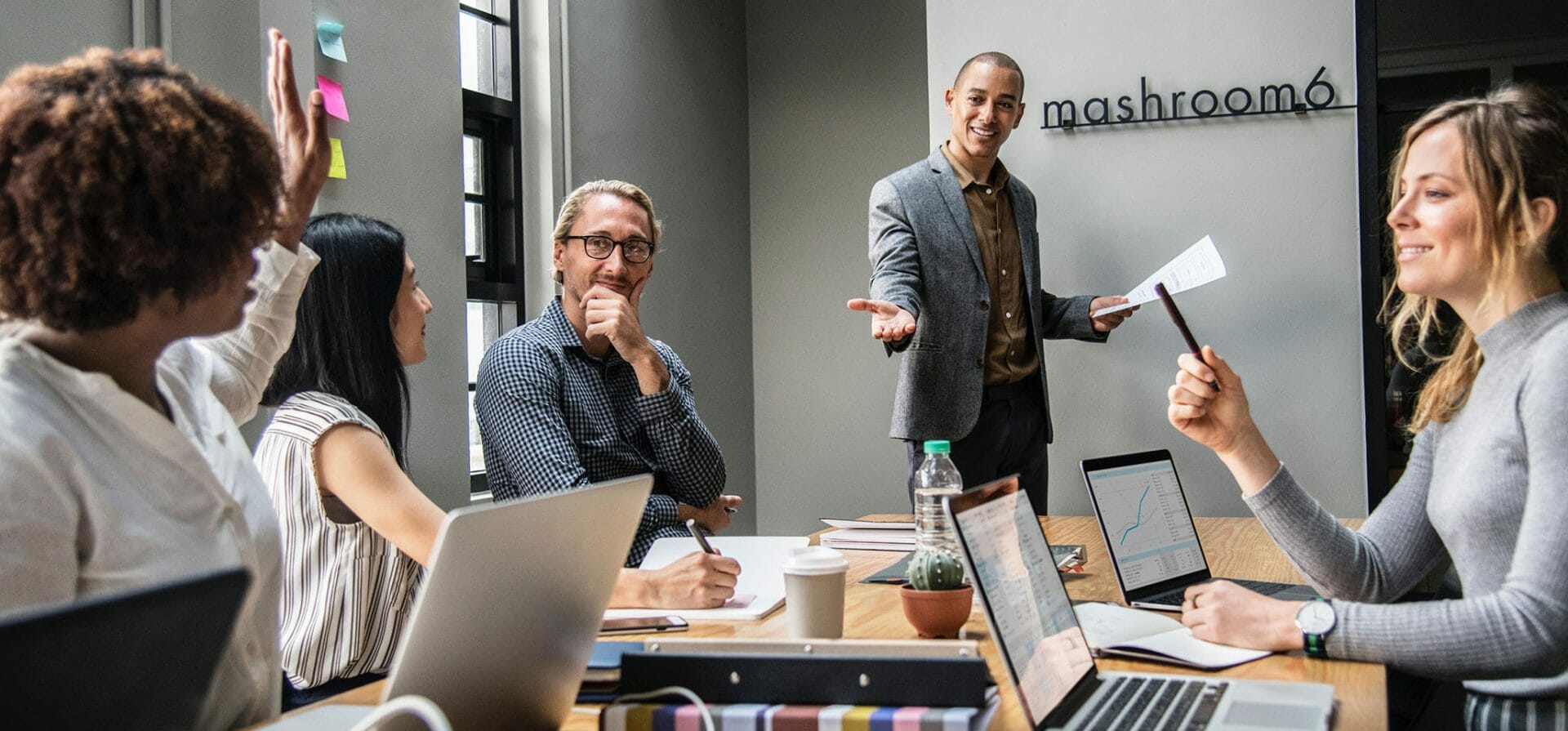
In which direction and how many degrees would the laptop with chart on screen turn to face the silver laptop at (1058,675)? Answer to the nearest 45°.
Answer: approximately 45° to its right

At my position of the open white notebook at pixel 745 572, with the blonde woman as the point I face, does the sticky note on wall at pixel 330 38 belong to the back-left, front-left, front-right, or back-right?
back-left

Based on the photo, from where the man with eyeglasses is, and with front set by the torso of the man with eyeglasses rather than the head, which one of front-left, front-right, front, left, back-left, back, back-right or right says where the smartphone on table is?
front-right

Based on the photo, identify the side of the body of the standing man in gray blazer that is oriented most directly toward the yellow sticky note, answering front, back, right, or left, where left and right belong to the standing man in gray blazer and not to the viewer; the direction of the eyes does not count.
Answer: right

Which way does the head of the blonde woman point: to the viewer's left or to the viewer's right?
to the viewer's left

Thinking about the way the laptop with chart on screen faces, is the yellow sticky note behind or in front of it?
behind

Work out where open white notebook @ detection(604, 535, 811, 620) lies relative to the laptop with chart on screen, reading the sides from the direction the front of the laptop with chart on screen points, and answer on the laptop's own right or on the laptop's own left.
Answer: on the laptop's own right

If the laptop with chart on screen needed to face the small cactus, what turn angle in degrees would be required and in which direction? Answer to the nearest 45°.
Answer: approximately 90° to its right

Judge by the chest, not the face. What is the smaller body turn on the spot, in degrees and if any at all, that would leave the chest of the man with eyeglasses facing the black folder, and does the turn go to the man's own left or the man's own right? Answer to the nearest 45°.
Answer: approximately 45° to the man's own right
